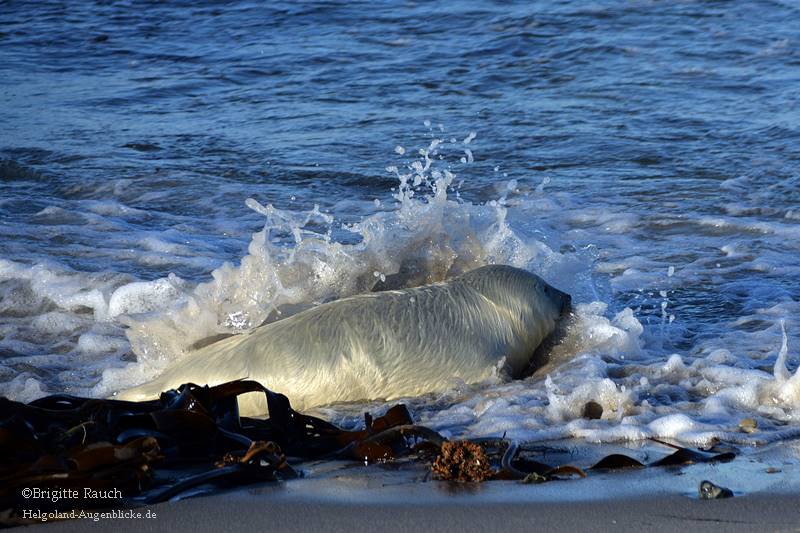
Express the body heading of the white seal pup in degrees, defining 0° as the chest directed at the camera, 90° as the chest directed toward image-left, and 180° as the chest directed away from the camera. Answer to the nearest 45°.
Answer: approximately 270°

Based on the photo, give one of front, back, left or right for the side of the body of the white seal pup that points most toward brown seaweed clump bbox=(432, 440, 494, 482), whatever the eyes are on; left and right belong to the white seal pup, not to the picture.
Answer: right
